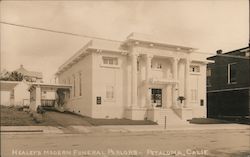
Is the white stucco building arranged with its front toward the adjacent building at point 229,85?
no

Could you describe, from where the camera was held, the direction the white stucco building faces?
facing the viewer and to the right of the viewer
